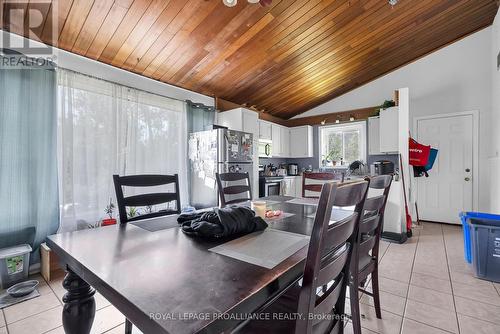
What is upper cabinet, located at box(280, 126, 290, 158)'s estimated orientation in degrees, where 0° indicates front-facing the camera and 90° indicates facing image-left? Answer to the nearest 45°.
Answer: approximately 315°

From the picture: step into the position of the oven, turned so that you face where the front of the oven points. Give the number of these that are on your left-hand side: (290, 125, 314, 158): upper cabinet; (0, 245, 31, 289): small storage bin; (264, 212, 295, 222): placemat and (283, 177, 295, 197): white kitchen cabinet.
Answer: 2

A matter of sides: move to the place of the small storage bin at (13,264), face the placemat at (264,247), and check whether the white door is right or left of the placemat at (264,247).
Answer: left

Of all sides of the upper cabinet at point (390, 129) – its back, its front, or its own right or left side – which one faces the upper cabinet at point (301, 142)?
right

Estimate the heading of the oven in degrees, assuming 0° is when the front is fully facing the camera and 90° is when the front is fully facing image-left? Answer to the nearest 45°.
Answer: approximately 315°
